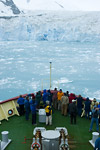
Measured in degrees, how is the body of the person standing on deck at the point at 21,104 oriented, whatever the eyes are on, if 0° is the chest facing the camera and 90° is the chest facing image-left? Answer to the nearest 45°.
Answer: approximately 180°

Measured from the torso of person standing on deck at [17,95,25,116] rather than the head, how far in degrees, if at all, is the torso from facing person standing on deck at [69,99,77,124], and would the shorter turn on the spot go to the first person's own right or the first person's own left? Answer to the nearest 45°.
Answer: approximately 135° to the first person's own right

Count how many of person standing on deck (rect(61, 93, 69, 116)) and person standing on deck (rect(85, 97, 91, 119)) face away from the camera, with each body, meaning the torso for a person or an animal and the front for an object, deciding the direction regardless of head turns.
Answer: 2

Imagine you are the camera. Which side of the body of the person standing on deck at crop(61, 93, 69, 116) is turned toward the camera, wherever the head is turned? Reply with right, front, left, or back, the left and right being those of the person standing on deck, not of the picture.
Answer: back

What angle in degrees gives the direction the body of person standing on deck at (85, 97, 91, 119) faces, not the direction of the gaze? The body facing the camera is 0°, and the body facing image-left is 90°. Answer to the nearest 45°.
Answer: approximately 180°

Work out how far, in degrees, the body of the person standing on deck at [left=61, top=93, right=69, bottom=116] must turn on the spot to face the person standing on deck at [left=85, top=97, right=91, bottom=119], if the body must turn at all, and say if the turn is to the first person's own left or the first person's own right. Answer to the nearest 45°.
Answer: approximately 135° to the first person's own right
